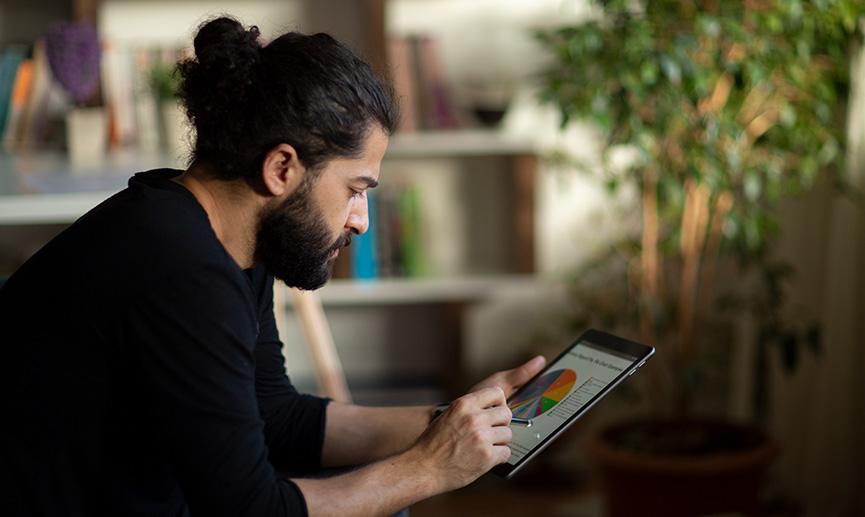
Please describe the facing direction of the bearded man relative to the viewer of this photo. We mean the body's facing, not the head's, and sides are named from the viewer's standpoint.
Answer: facing to the right of the viewer

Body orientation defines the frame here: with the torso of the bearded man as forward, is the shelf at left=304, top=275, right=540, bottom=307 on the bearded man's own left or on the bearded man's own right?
on the bearded man's own left

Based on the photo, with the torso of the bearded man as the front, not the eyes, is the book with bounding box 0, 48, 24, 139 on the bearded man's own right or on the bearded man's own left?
on the bearded man's own left

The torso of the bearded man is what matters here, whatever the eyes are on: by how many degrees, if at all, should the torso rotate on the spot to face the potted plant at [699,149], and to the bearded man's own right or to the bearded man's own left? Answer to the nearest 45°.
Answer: approximately 45° to the bearded man's own left

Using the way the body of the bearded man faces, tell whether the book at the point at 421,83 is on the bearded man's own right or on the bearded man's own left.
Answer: on the bearded man's own left

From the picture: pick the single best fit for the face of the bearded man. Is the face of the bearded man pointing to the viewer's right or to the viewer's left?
to the viewer's right

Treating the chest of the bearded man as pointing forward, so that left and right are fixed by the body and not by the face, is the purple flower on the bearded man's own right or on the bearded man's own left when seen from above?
on the bearded man's own left

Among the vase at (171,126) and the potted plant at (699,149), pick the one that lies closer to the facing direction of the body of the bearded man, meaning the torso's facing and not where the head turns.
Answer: the potted plant
